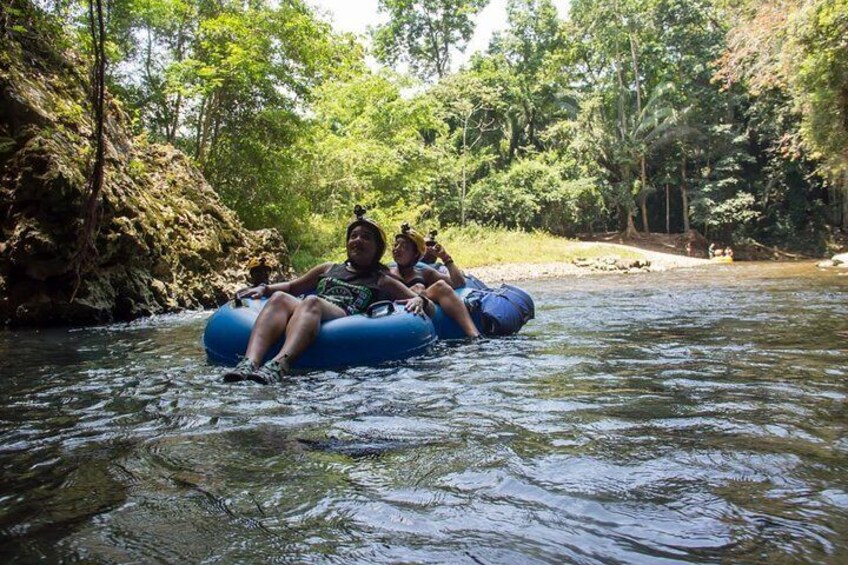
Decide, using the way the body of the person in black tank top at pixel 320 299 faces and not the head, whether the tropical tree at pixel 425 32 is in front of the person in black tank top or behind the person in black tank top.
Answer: behind

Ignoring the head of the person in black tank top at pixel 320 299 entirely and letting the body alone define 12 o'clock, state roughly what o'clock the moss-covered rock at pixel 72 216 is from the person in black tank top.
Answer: The moss-covered rock is roughly at 3 o'clock from the person in black tank top.

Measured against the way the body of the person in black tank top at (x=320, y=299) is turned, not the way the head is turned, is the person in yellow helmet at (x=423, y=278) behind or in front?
behind
